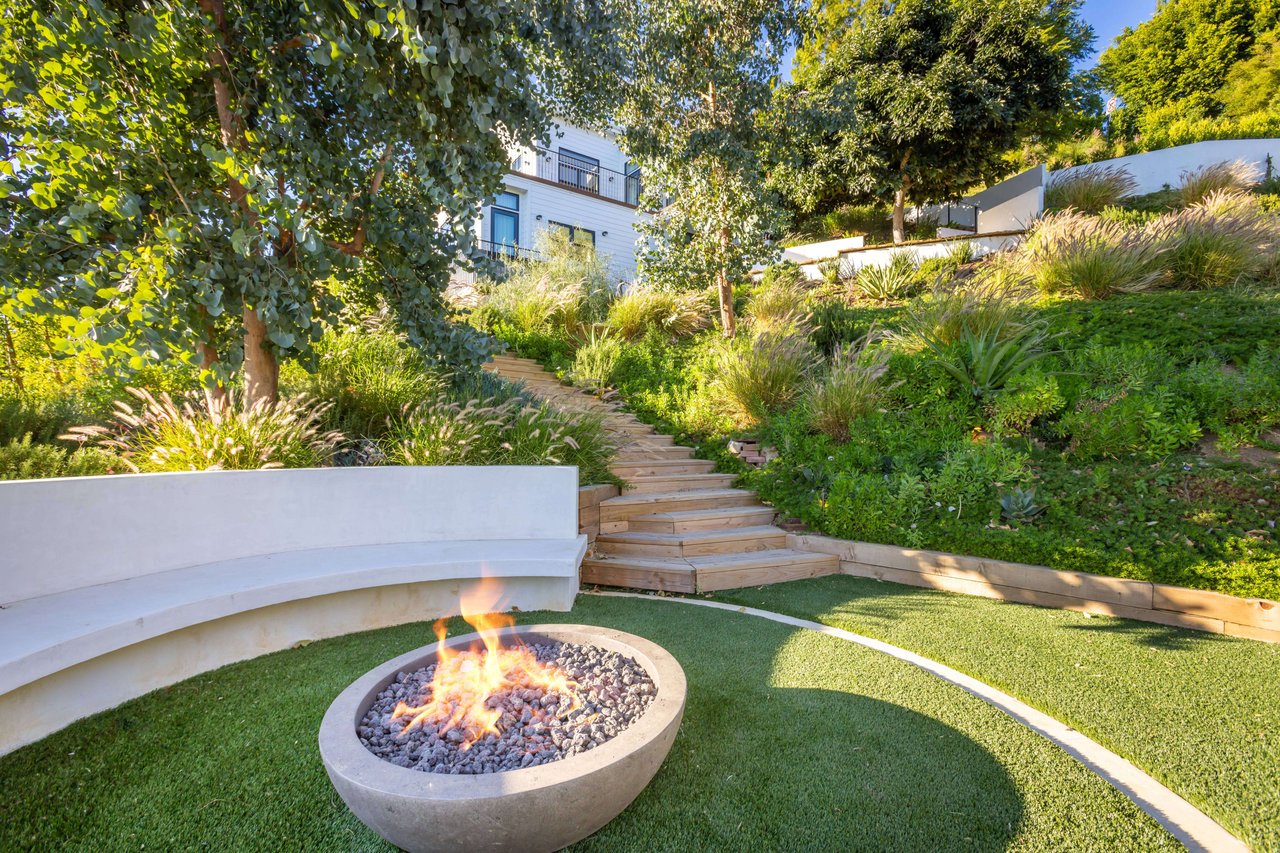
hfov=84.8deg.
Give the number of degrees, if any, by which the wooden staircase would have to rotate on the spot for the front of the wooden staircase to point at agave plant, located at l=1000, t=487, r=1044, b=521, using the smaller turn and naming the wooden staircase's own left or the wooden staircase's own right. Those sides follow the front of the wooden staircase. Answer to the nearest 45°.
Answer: approximately 90° to the wooden staircase's own left

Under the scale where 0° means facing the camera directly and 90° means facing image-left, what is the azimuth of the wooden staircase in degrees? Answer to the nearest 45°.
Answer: approximately 0°

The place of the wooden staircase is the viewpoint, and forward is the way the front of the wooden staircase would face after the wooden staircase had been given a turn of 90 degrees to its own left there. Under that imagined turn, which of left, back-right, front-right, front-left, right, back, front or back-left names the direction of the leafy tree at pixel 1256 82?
front-left

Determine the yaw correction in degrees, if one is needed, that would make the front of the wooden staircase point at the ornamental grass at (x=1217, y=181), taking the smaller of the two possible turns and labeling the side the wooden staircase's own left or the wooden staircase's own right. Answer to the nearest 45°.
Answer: approximately 135° to the wooden staircase's own left

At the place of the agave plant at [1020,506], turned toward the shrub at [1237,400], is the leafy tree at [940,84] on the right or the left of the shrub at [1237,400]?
left

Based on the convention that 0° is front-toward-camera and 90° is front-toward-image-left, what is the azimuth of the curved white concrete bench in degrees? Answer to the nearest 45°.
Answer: approximately 315°

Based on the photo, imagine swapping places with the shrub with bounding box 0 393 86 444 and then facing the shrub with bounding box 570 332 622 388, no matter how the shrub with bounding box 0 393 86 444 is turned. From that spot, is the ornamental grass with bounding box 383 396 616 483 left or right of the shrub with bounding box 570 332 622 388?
right

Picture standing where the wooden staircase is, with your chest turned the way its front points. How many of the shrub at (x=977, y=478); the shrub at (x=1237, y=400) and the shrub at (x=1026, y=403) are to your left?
3

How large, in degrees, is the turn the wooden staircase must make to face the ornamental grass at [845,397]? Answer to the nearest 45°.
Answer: approximately 135° to its left

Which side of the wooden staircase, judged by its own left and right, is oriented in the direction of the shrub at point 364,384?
right
